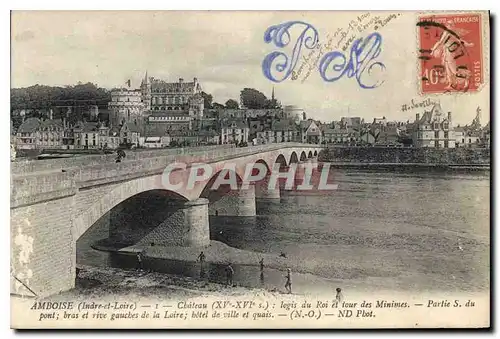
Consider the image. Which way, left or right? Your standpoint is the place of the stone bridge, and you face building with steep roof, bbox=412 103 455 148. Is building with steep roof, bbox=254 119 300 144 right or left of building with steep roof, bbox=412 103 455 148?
left

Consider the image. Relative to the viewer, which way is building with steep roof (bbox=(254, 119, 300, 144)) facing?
toward the camera

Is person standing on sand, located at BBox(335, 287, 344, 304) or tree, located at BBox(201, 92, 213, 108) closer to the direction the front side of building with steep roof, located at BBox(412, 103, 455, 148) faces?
the person standing on sand

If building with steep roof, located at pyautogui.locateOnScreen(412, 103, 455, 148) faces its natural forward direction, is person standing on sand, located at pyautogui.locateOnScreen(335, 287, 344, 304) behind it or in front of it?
in front

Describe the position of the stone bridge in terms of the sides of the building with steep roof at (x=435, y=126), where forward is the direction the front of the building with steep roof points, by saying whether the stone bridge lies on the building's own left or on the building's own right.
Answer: on the building's own right

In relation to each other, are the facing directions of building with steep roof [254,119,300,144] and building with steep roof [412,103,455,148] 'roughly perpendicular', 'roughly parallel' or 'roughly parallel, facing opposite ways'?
roughly parallel

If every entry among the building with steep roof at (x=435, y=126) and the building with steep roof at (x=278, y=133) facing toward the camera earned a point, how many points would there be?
2
